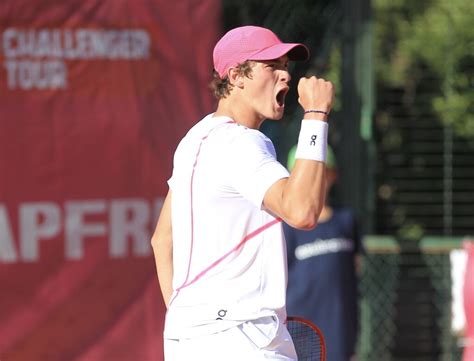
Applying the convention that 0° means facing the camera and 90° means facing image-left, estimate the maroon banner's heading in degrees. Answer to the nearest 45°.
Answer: approximately 0°

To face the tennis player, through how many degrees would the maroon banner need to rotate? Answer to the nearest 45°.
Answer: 0° — it already faces them

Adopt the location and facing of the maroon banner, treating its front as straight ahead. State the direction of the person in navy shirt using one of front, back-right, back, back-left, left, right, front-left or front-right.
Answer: left

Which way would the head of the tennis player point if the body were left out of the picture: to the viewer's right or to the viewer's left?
to the viewer's right
